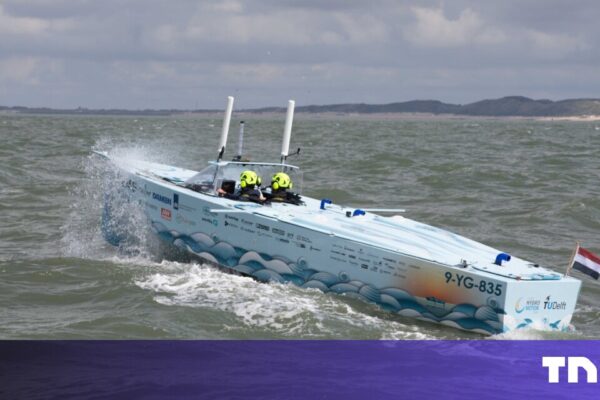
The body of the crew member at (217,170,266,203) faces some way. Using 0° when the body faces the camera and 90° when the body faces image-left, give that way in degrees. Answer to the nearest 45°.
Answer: approximately 135°

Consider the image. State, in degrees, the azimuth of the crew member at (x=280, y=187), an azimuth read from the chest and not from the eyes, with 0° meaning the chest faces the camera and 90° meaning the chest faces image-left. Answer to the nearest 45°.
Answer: approximately 135°

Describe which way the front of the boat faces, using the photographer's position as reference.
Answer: facing away from the viewer and to the left of the viewer
